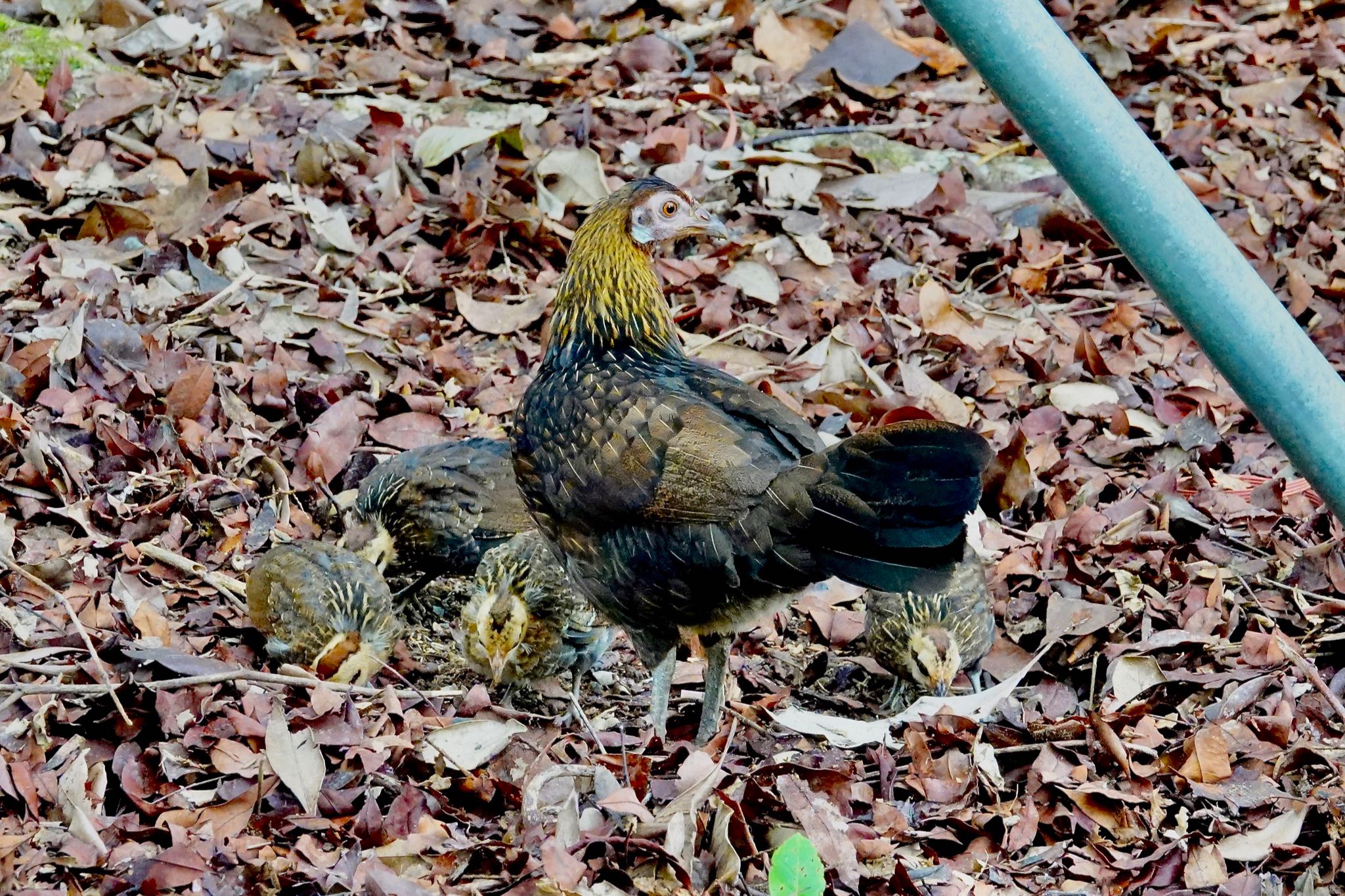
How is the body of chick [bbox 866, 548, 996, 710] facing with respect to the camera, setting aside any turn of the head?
toward the camera

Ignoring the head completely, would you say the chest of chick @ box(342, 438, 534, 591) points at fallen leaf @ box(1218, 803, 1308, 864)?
no

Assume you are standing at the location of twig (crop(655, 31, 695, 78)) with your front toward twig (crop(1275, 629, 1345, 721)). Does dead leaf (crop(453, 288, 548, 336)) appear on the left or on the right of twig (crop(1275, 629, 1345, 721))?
right

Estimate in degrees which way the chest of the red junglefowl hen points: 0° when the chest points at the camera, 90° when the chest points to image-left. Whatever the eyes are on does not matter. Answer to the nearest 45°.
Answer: approximately 90°

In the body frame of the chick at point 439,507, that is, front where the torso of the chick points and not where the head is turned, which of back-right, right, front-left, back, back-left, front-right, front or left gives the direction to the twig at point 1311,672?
back-left

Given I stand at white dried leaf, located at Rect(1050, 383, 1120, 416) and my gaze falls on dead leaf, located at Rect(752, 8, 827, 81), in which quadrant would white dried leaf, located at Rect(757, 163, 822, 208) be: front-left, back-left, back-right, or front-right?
front-left

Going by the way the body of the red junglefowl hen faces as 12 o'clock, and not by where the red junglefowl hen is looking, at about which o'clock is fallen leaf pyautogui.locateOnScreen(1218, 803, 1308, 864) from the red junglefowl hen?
The fallen leaf is roughly at 7 o'clock from the red junglefowl hen.

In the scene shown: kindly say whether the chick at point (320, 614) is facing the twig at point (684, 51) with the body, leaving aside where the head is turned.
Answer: no

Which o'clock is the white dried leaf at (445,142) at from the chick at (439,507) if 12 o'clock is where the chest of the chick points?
The white dried leaf is roughly at 3 o'clock from the chick.

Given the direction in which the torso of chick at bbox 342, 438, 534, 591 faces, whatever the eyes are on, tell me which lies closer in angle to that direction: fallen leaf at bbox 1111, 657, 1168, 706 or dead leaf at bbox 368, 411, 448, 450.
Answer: the dead leaf

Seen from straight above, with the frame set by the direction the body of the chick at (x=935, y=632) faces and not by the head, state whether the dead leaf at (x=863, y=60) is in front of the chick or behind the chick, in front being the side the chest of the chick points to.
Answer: behind

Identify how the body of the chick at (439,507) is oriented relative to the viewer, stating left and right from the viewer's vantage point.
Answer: facing to the left of the viewer

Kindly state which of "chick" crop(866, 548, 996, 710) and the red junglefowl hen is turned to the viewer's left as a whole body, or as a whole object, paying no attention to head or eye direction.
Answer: the red junglefowl hen
